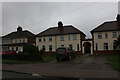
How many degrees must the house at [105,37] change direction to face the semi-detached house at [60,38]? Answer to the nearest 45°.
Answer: approximately 90° to its right

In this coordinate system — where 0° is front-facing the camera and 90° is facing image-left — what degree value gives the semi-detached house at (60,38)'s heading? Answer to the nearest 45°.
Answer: approximately 0°

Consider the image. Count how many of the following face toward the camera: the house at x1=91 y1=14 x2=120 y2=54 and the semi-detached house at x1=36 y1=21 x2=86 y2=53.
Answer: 2

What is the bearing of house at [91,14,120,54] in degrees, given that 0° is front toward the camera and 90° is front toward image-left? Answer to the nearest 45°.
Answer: approximately 0°

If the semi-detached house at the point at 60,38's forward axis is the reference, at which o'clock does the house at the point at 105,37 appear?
The house is roughly at 10 o'clock from the semi-detached house.
